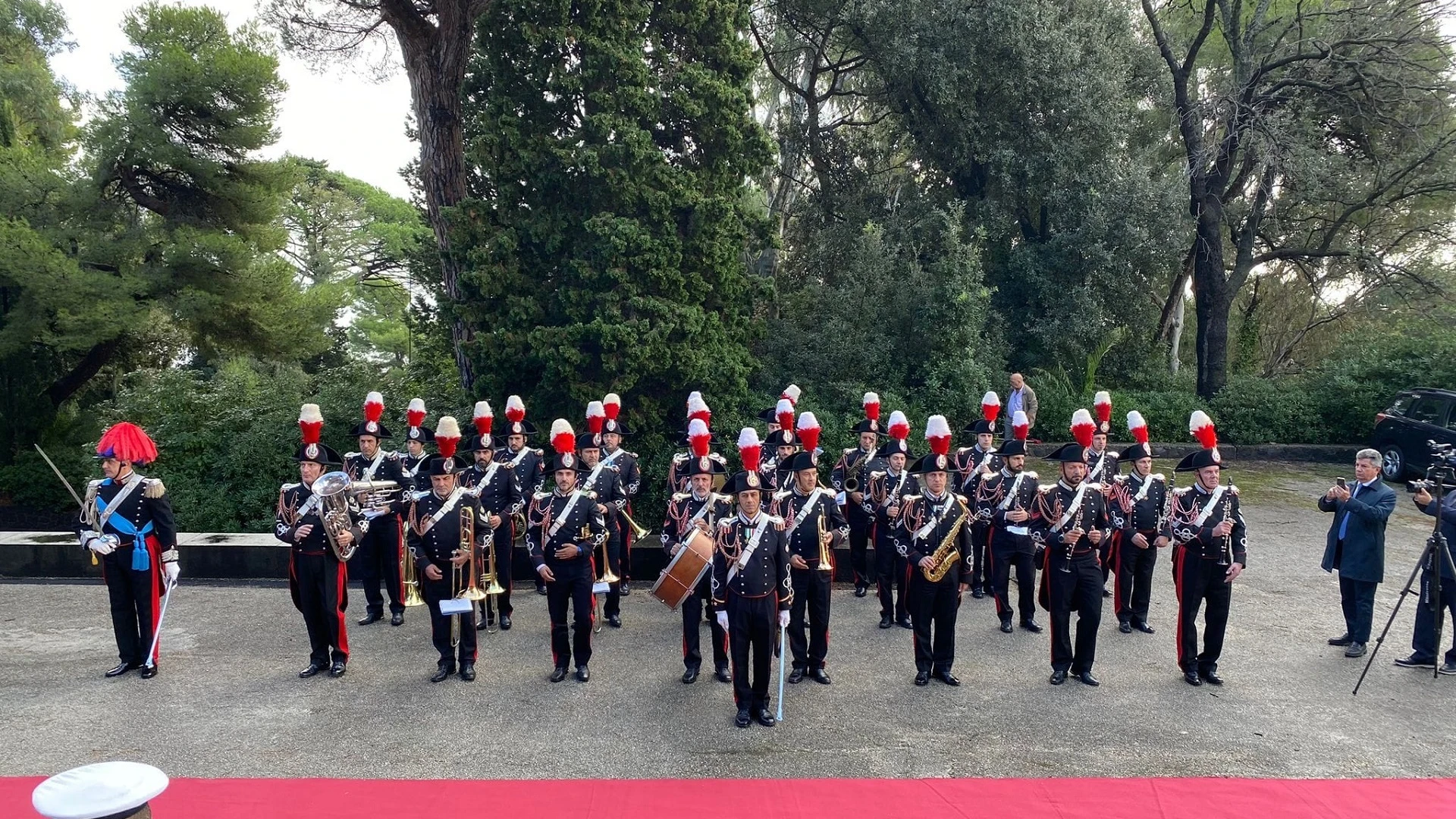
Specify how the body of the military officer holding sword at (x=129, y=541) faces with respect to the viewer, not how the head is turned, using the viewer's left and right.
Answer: facing the viewer and to the left of the viewer

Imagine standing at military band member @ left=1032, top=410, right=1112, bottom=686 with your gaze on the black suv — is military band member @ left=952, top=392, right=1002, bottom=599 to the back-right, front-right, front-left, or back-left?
front-left

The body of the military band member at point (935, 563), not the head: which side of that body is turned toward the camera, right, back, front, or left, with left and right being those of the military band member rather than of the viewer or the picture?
front

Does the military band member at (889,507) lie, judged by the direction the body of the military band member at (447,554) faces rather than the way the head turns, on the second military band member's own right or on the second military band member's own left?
on the second military band member's own left

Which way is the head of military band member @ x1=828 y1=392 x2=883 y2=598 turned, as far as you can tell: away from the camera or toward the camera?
toward the camera

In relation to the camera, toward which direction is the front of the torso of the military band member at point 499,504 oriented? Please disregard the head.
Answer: toward the camera

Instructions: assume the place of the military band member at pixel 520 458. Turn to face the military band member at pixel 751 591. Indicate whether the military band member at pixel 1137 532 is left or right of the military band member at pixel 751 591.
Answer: left

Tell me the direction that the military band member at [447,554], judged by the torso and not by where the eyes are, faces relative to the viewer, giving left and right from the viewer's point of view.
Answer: facing the viewer

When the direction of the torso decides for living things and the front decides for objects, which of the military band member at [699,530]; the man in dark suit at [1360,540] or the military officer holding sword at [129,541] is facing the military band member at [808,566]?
the man in dark suit

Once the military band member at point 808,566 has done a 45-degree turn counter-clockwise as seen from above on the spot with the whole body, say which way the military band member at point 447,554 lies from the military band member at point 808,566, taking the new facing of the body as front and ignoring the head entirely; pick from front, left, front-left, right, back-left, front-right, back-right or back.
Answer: back-right

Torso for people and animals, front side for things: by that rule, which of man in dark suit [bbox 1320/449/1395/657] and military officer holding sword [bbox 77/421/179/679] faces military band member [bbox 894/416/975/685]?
the man in dark suit

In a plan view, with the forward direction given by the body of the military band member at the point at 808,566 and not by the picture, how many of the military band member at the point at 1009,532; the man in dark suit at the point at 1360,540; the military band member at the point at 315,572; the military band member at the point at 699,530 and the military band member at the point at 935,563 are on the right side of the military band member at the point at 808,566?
2

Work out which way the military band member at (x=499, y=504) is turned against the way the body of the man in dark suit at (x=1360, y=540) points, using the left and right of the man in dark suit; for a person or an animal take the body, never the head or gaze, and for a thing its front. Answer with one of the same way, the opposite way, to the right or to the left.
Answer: to the left

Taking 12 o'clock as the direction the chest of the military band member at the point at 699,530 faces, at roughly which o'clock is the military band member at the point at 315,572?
the military band member at the point at 315,572 is roughly at 3 o'clock from the military band member at the point at 699,530.
